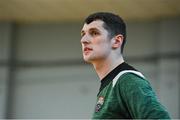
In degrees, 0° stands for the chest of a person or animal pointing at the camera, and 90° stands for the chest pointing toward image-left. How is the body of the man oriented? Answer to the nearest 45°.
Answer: approximately 90°
